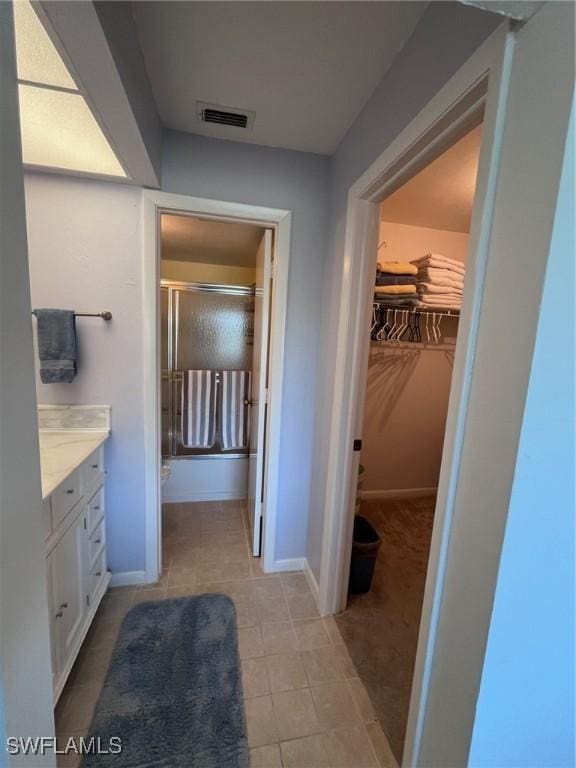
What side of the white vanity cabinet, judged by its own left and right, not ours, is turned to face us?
right

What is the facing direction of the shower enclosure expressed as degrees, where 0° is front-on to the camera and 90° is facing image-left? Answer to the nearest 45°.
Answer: approximately 0°

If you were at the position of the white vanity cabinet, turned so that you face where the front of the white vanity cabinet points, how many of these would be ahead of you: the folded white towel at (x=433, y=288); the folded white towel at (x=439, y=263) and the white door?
3

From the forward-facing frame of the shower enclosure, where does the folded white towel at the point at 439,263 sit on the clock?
The folded white towel is roughly at 10 o'clock from the shower enclosure.

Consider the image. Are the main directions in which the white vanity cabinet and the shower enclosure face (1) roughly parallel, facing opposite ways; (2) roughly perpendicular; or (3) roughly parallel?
roughly perpendicular

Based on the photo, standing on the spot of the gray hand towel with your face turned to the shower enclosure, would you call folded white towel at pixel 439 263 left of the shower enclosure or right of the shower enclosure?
right

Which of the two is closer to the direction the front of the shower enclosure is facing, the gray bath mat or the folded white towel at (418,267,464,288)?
the gray bath mat

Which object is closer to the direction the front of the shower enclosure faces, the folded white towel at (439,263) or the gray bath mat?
the gray bath mat

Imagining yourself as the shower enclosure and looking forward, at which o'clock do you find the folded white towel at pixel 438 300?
The folded white towel is roughly at 10 o'clock from the shower enclosure.

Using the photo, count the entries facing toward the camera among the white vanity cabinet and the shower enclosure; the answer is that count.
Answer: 1

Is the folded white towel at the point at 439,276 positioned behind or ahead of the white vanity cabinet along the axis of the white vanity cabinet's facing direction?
ahead

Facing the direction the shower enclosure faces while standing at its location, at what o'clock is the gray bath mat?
The gray bath mat is roughly at 12 o'clock from the shower enclosure.

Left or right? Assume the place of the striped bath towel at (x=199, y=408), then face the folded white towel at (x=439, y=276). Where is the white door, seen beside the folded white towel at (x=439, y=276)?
right
